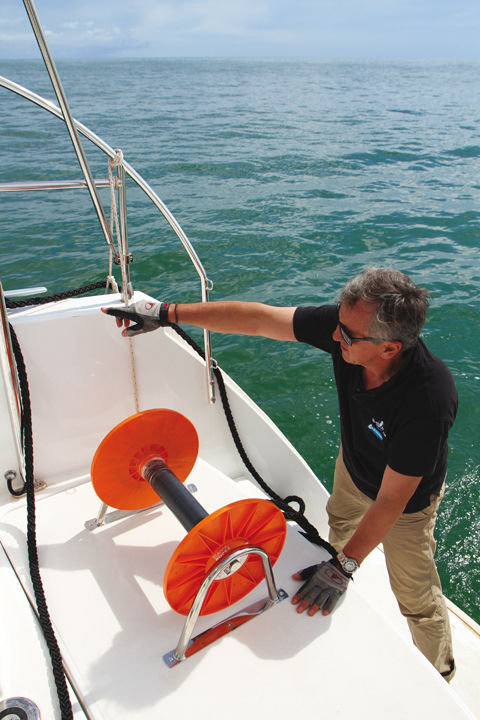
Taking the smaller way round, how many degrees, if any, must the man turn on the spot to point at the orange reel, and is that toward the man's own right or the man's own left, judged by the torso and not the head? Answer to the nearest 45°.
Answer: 0° — they already face it

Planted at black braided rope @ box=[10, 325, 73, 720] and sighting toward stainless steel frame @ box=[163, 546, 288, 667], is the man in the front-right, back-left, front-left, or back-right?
front-left

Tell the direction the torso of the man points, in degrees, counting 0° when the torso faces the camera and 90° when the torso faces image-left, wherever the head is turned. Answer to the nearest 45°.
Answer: approximately 45°

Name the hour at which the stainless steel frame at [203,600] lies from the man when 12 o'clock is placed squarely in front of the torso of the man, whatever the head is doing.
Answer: The stainless steel frame is roughly at 12 o'clock from the man.

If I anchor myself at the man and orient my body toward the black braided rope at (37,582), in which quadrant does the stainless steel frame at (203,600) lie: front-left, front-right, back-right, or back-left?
front-left

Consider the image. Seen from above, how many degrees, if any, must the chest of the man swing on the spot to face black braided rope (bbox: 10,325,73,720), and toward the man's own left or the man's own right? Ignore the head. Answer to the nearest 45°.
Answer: approximately 45° to the man's own right
